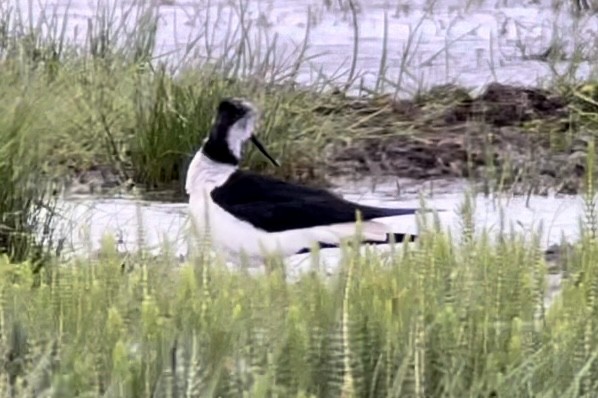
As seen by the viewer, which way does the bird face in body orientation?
to the viewer's left
